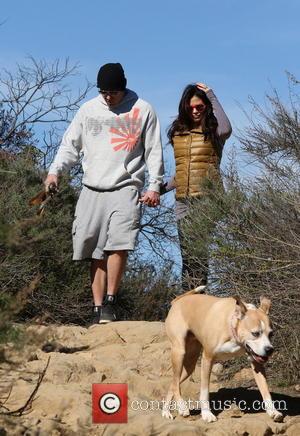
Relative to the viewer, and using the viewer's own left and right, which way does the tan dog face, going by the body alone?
facing the viewer and to the right of the viewer

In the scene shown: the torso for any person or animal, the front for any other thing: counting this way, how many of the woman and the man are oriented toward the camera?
2

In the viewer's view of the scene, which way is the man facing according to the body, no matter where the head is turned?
toward the camera

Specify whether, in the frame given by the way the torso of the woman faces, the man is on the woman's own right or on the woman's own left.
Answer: on the woman's own right

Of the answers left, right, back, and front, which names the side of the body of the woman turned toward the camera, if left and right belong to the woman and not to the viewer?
front

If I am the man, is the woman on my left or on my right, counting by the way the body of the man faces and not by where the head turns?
on my left
